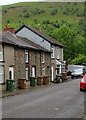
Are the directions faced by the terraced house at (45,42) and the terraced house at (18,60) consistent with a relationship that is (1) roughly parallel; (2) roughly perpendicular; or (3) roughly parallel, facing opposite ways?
roughly parallel

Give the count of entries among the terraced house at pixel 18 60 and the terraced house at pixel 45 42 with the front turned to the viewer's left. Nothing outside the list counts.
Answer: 0

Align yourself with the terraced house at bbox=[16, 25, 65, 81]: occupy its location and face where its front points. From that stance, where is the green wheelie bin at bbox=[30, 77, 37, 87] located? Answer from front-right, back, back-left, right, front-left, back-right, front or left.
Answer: front-right

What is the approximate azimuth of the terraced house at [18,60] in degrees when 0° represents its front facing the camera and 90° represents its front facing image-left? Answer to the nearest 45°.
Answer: approximately 315°

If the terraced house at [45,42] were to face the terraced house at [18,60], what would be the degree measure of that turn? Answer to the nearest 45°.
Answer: approximately 45° to its right

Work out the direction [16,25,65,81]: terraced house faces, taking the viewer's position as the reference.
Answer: facing the viewer and to the right of the viewer

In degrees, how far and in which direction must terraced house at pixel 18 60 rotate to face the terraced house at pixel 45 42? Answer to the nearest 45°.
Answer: approximately 135° to its left
